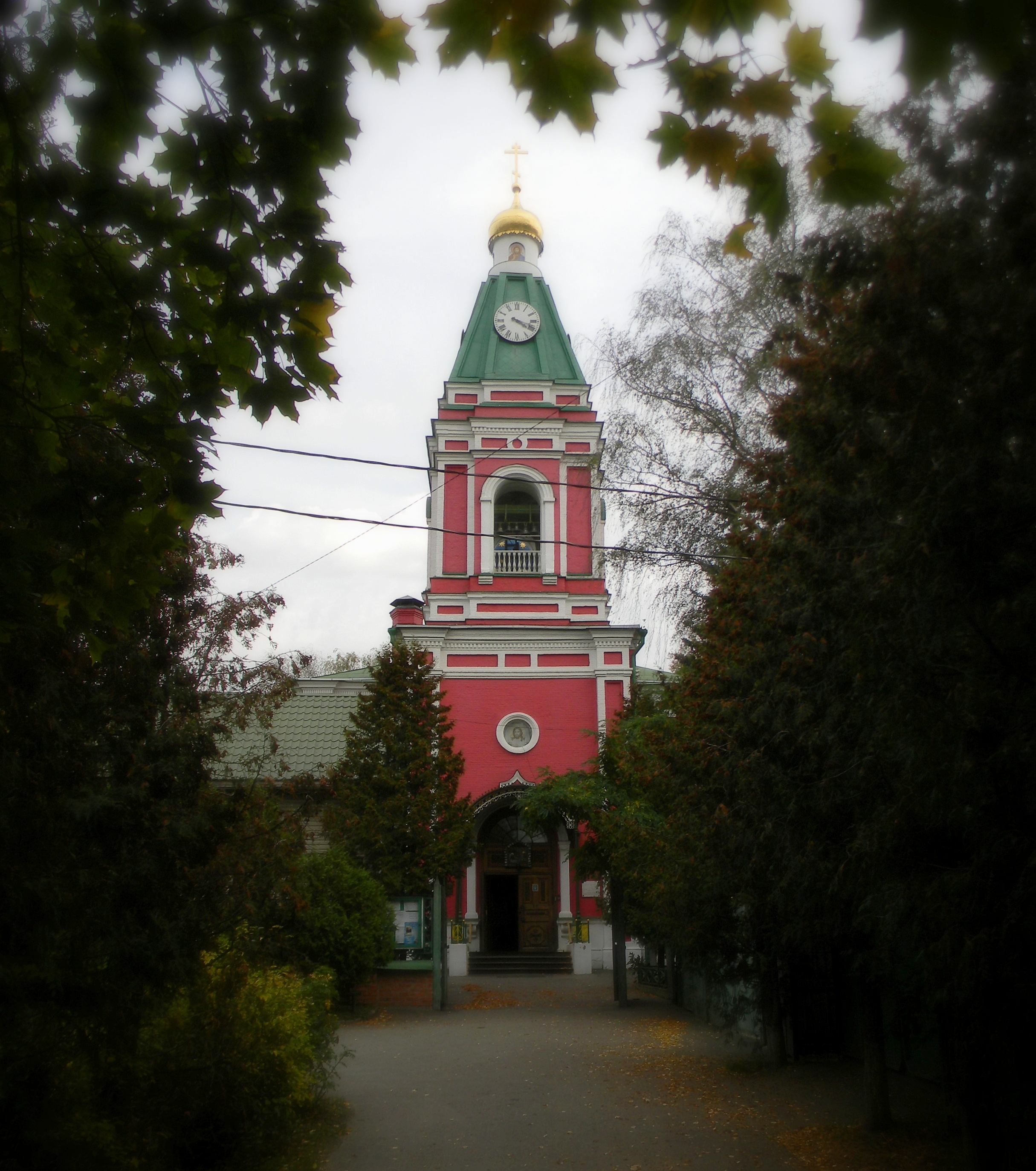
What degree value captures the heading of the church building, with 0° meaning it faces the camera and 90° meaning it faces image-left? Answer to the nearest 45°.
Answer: approximately 0°

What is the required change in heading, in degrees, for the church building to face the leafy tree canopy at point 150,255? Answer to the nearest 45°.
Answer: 0° — it already faces it

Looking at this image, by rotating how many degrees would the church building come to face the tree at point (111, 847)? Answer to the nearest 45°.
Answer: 0° — it already faces it
